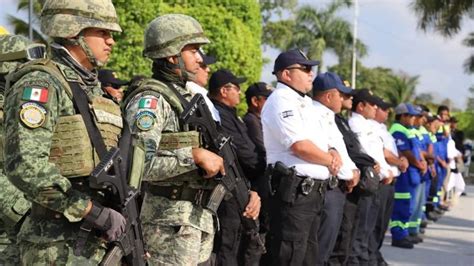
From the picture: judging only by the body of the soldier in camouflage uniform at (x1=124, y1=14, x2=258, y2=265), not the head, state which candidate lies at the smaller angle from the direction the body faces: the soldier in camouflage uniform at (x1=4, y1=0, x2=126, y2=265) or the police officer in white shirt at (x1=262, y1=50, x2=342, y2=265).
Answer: the police officer in white shirt

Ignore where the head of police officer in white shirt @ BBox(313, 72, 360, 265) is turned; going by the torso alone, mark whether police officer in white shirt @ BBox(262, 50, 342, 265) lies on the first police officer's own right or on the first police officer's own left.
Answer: on the first police officer's own right

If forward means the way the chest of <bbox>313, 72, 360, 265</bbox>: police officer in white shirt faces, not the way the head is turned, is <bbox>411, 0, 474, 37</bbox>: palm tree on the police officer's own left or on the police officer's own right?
on the police officer's own left

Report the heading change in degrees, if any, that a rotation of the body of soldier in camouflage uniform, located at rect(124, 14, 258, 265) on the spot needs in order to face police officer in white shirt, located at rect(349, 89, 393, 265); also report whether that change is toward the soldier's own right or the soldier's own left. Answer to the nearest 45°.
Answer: approximately 45° to the soldier's own left

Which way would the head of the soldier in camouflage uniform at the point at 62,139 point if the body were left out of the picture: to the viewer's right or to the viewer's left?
to the viewer's right

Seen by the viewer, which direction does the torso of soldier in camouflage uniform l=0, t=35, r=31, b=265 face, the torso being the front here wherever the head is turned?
to the viewer's right
